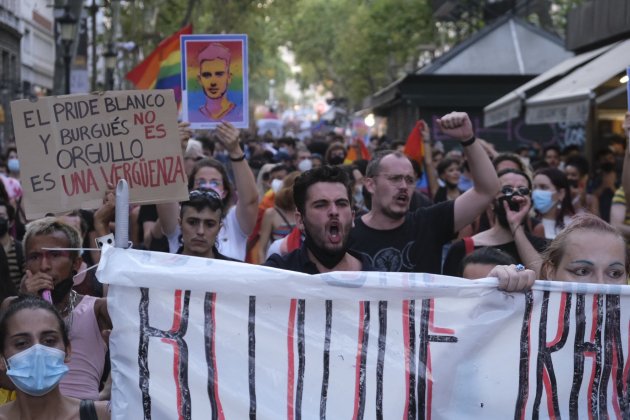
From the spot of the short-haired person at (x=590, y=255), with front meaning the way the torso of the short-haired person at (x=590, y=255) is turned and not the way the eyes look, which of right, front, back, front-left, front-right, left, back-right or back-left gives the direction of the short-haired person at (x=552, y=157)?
back-left

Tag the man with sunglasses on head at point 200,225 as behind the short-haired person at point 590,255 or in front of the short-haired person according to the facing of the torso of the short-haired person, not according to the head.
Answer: behind

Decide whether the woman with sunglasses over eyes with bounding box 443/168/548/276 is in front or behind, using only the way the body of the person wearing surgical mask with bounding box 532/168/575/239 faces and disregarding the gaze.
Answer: in front

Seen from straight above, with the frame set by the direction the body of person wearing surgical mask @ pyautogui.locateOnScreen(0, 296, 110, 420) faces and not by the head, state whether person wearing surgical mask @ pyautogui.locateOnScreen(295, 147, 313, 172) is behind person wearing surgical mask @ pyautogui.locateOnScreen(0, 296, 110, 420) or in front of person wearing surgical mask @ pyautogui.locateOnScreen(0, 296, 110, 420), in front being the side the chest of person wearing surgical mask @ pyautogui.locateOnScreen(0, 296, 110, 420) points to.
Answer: behind

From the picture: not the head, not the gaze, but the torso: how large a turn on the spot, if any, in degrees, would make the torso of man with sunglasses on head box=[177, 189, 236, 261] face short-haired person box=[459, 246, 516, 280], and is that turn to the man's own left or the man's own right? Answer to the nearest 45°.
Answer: approximately 45° to the man's own left

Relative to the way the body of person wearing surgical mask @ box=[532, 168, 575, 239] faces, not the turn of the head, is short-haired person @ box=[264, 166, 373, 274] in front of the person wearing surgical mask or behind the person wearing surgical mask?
in front

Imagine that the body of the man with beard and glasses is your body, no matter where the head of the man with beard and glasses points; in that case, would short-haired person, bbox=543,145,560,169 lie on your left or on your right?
on your left

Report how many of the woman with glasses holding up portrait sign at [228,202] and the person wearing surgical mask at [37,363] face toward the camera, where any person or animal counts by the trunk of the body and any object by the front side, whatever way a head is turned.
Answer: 2

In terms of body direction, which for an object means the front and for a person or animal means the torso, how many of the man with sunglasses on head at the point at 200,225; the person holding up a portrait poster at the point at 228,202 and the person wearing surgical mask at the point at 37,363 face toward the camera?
3

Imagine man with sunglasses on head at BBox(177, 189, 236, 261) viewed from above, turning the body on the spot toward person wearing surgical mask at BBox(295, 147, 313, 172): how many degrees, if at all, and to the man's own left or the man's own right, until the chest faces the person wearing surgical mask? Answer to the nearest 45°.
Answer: approximately 180°

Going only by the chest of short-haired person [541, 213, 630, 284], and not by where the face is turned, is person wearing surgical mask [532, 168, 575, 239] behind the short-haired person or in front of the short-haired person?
behind
